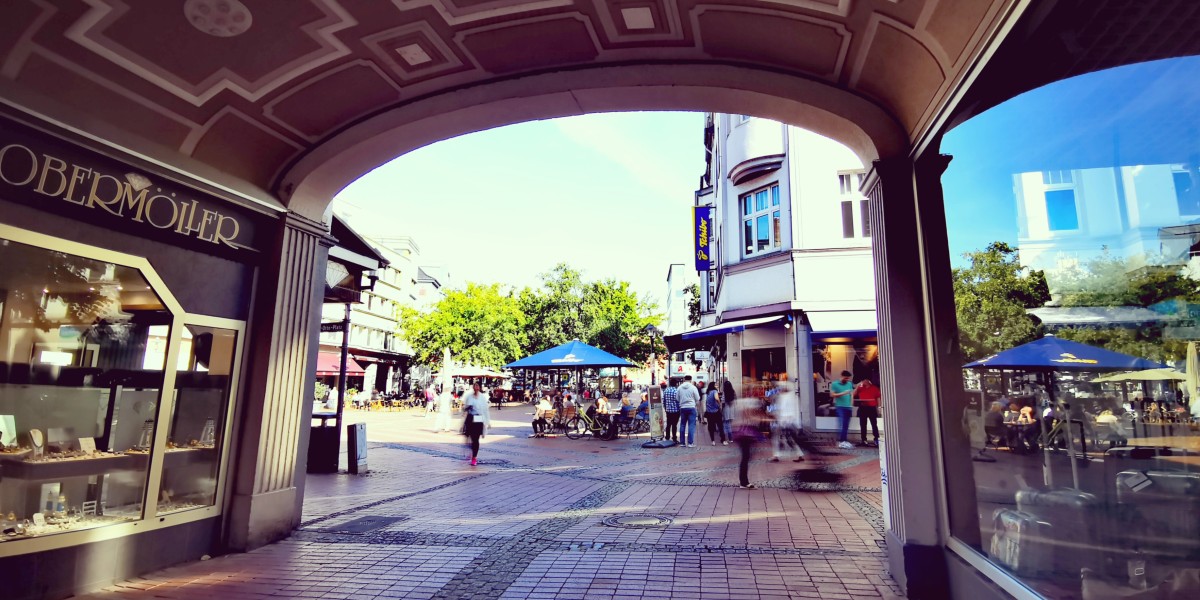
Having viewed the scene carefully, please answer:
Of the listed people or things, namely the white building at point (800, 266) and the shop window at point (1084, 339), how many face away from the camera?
0

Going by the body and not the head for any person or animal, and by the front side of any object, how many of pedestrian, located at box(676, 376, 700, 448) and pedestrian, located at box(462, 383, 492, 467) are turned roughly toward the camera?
1

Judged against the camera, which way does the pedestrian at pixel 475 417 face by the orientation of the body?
toward the camera

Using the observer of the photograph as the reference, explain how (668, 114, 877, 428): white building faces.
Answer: facing the viewer and to the left of the viewer

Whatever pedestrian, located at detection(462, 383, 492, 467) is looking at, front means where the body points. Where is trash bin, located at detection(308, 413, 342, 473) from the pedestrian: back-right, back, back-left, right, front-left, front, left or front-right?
right

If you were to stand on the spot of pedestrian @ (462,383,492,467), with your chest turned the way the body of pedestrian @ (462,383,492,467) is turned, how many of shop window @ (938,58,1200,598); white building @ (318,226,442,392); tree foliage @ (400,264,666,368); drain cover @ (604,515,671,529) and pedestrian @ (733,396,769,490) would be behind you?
2

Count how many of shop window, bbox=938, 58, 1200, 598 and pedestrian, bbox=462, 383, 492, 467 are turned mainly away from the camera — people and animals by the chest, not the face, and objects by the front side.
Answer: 0

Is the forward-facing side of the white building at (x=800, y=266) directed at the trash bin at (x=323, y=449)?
yes

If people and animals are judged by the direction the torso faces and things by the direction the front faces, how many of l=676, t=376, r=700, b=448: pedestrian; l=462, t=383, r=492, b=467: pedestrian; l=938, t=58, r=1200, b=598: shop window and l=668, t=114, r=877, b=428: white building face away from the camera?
1

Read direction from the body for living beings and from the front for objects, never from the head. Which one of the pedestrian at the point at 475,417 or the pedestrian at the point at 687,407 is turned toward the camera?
the pedestrian at the point at 475,417

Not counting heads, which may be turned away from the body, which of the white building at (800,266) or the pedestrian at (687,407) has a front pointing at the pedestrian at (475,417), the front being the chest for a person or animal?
the white building

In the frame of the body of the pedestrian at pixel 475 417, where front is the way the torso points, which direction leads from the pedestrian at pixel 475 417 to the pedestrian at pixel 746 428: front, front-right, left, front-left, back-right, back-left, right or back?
front-left

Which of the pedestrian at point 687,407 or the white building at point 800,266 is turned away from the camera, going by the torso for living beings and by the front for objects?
the pedestrian

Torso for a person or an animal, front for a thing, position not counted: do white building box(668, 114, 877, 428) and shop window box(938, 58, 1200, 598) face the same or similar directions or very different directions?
same or similar directions

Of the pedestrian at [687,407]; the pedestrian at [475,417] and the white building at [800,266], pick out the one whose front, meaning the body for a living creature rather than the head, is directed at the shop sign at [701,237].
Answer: the pedestrian at [687,407]

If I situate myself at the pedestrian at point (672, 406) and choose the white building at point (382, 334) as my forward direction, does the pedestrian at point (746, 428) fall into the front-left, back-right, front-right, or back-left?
back-left
